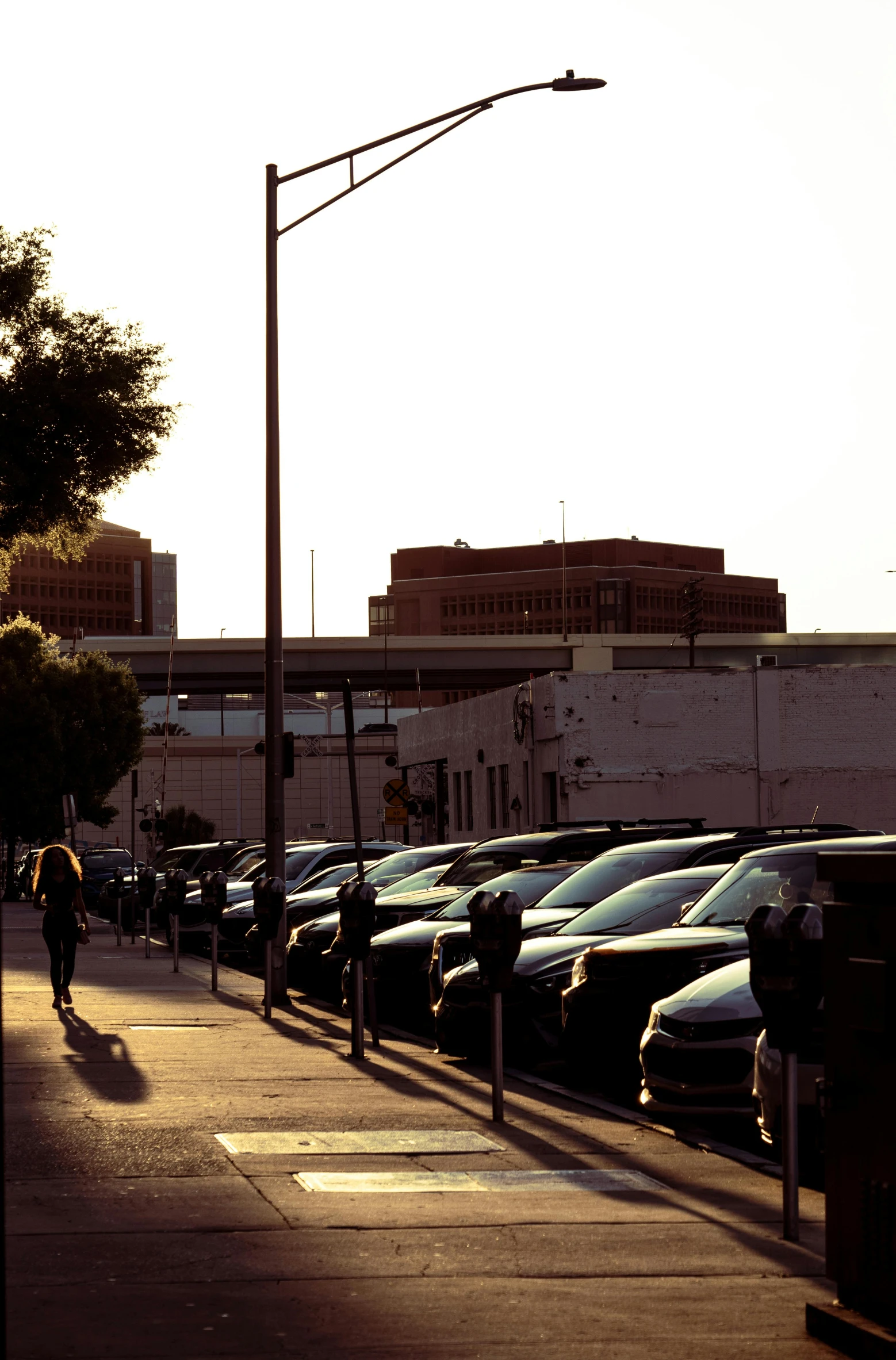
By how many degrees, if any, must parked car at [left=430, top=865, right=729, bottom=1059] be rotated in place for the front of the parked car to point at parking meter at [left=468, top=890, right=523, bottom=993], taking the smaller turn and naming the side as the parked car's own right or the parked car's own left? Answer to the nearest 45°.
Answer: approximately 45° to the parked car's own left

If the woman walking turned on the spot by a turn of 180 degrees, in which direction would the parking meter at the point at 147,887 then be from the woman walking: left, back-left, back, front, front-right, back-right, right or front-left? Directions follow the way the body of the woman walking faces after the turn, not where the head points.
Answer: front

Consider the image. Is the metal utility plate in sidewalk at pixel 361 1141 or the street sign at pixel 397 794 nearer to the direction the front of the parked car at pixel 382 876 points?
the metal utility plate in sidewalk

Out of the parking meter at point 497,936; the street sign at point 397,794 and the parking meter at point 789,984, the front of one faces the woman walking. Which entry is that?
the street sign

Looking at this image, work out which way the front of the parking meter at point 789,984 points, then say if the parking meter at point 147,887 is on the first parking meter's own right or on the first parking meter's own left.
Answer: on the first parking meter's own right

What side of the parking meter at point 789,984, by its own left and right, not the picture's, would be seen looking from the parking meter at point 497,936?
right

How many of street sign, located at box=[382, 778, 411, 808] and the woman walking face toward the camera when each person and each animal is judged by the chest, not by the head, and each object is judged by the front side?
2

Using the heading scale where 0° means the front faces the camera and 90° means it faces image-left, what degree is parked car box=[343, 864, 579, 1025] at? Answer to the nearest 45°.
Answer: approximately 45°

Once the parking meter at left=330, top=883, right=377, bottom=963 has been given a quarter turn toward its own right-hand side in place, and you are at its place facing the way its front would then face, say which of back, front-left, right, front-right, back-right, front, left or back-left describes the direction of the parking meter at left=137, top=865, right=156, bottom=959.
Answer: front-right

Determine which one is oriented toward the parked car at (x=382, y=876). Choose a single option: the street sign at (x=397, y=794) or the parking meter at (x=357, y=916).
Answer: the street sign

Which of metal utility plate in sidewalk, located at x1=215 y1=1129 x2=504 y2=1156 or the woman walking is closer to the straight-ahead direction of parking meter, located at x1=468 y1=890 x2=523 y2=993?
the metal utility plate in sidewalk

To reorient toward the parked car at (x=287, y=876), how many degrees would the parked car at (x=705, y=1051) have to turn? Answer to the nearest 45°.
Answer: approximately 135° to its right
